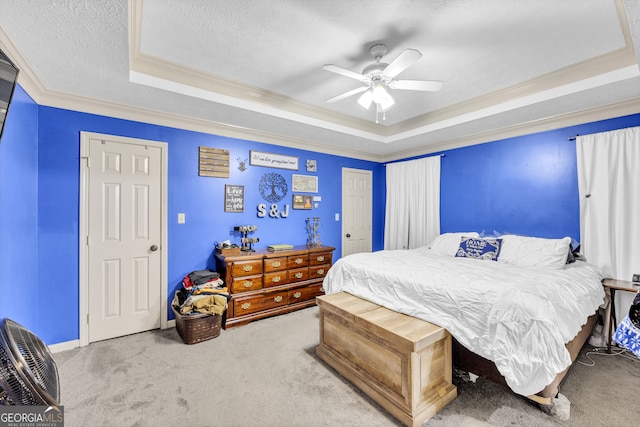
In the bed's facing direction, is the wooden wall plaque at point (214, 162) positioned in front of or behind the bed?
in front

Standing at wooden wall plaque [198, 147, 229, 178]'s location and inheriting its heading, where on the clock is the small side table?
The small side table is roughly at 10 o'clock from the wooden wall plaque.

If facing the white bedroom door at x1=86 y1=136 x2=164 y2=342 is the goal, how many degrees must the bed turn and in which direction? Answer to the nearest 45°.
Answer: approximately 45° to its right

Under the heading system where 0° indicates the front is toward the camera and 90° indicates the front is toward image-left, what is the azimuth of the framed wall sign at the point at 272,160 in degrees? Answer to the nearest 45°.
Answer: approximately 315°

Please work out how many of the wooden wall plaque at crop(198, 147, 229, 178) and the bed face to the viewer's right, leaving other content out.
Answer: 0

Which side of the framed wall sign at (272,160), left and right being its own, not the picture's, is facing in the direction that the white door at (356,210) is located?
left

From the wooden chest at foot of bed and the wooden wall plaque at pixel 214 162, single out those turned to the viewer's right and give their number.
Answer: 0

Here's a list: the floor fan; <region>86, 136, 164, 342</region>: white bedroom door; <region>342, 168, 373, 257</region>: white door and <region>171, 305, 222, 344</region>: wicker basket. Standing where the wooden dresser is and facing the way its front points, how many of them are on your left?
1

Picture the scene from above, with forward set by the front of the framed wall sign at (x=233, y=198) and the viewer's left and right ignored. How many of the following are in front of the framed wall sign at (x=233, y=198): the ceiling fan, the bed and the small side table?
3

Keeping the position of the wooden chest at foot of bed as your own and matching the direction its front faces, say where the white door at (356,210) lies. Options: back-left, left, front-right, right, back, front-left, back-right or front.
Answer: back-right

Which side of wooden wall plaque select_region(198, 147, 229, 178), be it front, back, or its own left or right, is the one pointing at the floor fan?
front

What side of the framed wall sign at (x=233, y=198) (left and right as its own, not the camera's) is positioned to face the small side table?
front

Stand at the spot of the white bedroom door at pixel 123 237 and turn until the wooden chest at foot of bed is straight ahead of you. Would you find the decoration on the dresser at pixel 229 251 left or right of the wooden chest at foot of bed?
left

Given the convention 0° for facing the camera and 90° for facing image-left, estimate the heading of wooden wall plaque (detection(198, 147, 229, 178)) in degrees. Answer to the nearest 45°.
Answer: approximately 0°
